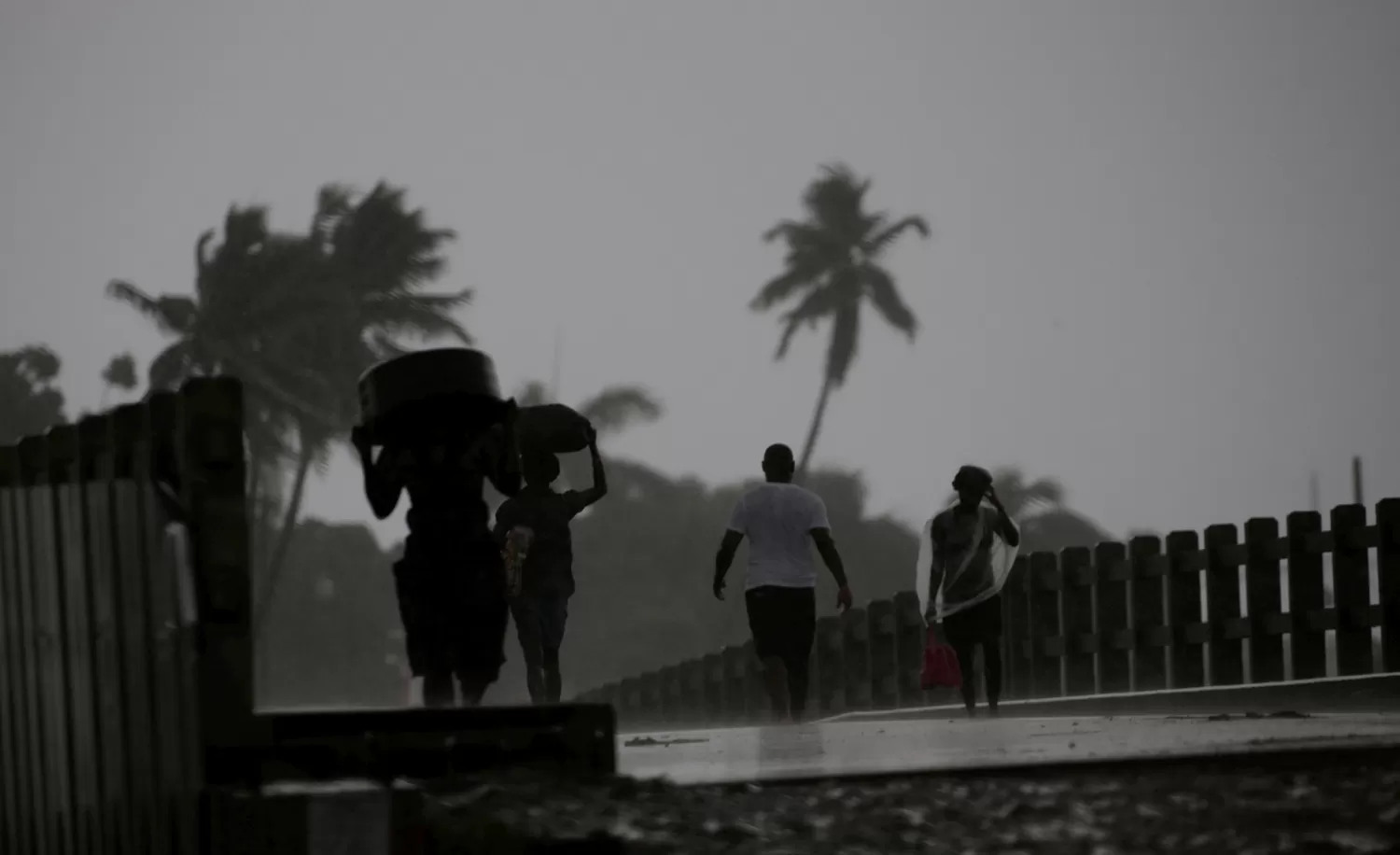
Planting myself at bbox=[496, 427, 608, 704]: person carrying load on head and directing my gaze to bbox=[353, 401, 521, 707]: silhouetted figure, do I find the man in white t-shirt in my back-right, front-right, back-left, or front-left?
back-left

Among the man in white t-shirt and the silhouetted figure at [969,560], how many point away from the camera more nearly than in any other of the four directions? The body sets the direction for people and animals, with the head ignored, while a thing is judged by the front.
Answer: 1

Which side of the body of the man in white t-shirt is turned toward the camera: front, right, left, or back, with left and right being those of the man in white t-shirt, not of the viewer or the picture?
back

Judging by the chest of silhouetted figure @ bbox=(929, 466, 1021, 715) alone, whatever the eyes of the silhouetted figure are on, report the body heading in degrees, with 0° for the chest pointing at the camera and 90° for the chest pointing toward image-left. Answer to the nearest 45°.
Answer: approximately 0°

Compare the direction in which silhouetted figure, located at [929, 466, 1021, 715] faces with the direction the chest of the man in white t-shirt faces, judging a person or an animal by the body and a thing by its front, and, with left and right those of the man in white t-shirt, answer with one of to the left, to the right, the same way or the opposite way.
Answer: the opposite way

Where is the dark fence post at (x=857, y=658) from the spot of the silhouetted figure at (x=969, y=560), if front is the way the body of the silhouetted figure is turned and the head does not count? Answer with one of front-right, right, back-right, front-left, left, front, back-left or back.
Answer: back

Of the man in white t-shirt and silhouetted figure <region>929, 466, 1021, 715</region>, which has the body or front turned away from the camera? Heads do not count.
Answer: the man in white t-shirt
